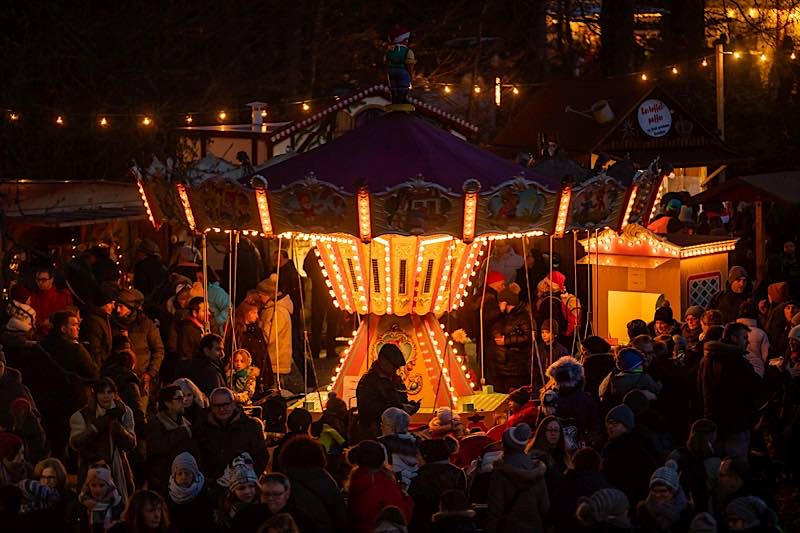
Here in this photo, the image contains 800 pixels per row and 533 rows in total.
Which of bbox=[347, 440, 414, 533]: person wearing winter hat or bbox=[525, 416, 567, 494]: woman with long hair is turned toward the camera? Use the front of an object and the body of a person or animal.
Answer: the woman with long hair

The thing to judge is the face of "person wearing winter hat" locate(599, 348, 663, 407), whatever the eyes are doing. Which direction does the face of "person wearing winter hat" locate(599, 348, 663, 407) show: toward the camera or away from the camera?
away from the camera

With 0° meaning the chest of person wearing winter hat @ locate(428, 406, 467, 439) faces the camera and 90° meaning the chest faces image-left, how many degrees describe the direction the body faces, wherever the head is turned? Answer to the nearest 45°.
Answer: approximately 180°

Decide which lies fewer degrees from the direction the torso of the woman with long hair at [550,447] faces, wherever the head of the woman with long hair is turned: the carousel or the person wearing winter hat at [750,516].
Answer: the person wearing winter hat

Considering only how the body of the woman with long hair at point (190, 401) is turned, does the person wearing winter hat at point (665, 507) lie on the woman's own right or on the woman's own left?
on the woman's own left

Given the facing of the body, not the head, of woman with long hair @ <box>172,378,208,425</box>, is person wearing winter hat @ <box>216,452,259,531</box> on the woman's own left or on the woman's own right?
on the woman's own left

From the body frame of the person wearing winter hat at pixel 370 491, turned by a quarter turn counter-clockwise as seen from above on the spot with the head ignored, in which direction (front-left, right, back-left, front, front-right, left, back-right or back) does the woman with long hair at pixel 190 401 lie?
front-right

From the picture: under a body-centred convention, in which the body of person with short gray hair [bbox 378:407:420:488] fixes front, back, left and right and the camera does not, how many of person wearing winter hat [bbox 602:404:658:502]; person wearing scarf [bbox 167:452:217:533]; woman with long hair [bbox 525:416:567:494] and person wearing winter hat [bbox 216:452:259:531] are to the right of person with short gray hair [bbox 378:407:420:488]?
2

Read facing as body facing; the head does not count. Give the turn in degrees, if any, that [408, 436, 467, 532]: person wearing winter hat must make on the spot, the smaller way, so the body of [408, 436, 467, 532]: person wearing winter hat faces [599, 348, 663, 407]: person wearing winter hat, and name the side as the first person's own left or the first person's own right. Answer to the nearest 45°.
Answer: approximately 45° to the first person's own right

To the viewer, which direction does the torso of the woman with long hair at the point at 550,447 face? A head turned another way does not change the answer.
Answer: toward the camera

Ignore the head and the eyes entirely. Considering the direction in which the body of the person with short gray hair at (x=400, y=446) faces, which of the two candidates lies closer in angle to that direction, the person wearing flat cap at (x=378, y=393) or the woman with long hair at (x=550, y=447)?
the person wearing flat cap

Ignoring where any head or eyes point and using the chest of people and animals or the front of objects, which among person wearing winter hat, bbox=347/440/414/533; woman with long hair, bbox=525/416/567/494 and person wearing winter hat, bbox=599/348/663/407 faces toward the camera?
the woman with long hair

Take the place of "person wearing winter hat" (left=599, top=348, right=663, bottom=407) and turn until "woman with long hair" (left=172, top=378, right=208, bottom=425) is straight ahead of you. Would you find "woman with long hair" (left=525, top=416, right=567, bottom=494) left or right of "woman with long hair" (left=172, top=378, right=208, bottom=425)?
left

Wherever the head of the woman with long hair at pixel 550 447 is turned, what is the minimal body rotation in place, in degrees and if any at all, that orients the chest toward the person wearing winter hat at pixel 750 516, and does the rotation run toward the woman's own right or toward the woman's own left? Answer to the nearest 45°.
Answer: approximately 45° to the woman's own left

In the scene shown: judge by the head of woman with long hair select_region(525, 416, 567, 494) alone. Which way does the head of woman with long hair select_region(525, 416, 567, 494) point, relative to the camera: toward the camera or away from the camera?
toward the camera

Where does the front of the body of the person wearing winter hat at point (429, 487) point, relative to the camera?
away from the camera
